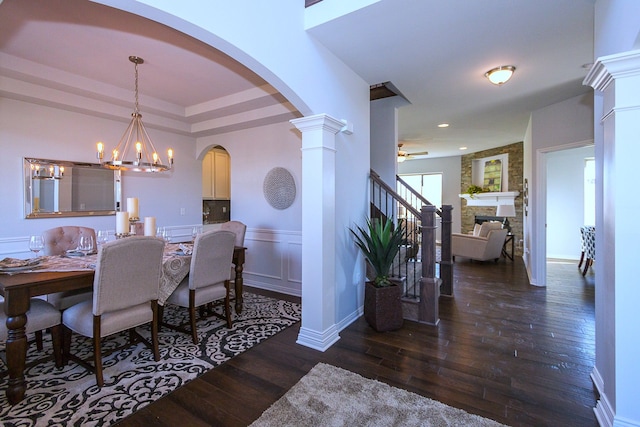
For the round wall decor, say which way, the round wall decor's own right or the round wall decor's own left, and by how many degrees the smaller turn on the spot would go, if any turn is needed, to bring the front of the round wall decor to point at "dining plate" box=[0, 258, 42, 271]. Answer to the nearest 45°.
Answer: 0° — it already faces it

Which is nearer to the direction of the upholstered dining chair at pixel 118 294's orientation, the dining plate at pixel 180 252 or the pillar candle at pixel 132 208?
the pillar candle

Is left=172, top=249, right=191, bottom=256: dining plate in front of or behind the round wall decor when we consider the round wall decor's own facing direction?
in front

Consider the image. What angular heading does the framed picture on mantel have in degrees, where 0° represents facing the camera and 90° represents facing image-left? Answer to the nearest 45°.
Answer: approximately 45°

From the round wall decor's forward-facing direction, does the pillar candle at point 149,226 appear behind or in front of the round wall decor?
in front

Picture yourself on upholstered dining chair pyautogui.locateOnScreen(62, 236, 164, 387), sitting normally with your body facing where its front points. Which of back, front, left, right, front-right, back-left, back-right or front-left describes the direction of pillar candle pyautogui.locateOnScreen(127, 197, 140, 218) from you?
front-right

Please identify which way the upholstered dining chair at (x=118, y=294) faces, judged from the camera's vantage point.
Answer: facing away from the viewer and to the left of the viewer

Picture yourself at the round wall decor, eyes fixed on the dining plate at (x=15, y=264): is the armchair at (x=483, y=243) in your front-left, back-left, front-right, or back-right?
back-left

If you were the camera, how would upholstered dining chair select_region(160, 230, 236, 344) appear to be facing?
facing away from the viewer and to the left of the viewer

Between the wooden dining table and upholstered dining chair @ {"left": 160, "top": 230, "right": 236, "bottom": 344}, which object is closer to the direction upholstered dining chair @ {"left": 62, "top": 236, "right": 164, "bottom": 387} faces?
the wooden dining table

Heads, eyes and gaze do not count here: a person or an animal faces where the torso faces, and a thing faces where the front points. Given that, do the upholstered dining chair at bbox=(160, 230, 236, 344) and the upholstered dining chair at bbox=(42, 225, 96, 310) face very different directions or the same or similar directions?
very different directions
